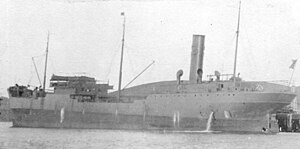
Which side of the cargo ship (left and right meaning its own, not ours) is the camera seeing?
left
